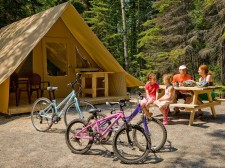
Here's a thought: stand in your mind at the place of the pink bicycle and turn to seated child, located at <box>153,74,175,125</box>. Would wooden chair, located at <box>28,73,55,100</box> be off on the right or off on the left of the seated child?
left

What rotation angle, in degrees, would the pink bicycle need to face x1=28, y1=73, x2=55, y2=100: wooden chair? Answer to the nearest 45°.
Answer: approximately 180°

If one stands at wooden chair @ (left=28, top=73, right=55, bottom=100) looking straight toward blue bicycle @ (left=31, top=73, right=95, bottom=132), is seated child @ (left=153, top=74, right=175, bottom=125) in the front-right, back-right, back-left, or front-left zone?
front-left

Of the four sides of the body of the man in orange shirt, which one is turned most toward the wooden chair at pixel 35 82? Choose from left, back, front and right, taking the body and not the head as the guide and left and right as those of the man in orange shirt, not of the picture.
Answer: right

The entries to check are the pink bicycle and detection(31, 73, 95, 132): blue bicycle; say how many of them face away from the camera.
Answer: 0

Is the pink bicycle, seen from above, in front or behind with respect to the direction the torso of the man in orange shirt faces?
in front

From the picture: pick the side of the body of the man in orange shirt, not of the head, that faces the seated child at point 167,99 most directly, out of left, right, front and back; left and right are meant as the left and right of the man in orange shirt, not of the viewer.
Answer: front

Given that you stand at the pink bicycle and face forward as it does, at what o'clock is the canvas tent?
The canvas tent is roughly at 7 o'clock from the pink bicycle.

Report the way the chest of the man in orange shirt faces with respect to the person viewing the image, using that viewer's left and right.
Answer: facing the viewer

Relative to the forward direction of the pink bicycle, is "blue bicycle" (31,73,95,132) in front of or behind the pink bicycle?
behind

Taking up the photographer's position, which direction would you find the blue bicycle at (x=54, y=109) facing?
facing the viewer and to the right of the viewer

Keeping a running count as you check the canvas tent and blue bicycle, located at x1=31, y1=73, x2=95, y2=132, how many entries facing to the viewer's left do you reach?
0
